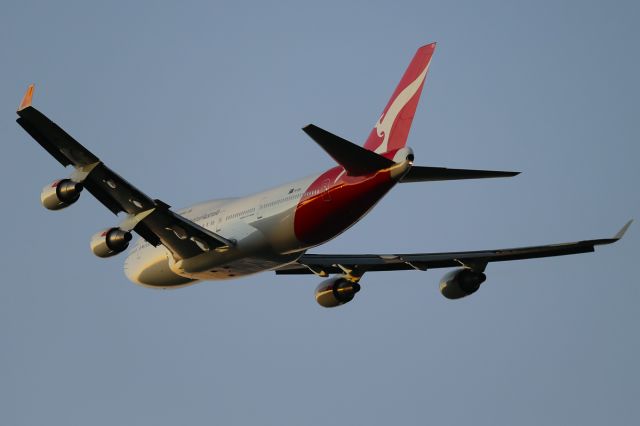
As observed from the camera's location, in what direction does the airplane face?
facing away from the viewer and to the left of the viewer
